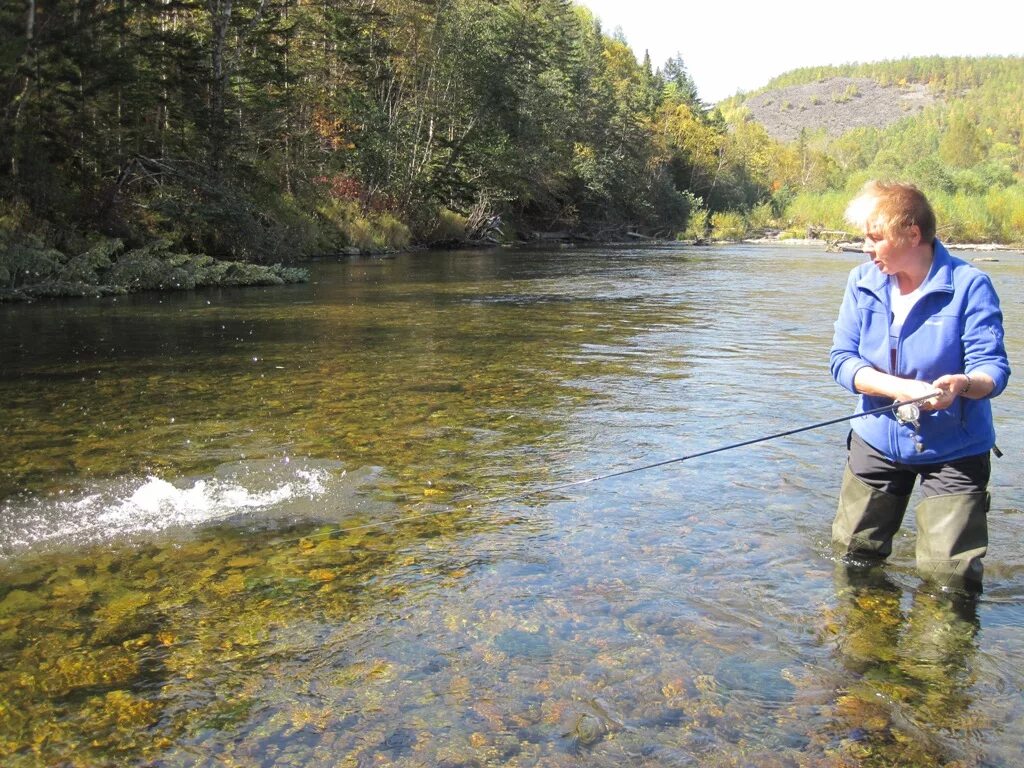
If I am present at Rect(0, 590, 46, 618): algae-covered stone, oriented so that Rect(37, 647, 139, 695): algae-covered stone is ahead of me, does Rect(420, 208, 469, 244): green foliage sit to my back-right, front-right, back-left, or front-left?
back-left

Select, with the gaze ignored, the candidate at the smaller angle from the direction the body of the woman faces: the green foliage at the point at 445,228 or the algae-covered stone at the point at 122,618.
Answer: the algae-covered stone

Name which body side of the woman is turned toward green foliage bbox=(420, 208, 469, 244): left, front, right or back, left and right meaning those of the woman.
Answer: right

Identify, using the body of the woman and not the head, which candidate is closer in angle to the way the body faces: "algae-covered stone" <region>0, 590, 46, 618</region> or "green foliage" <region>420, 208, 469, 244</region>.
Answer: the algae-covered stone

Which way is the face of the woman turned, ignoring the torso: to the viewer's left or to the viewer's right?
to the viewer's left

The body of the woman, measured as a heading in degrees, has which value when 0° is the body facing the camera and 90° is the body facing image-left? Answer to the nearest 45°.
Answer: approximately 45°

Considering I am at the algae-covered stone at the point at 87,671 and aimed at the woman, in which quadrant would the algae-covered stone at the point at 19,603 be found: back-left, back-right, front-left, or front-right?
back-left
